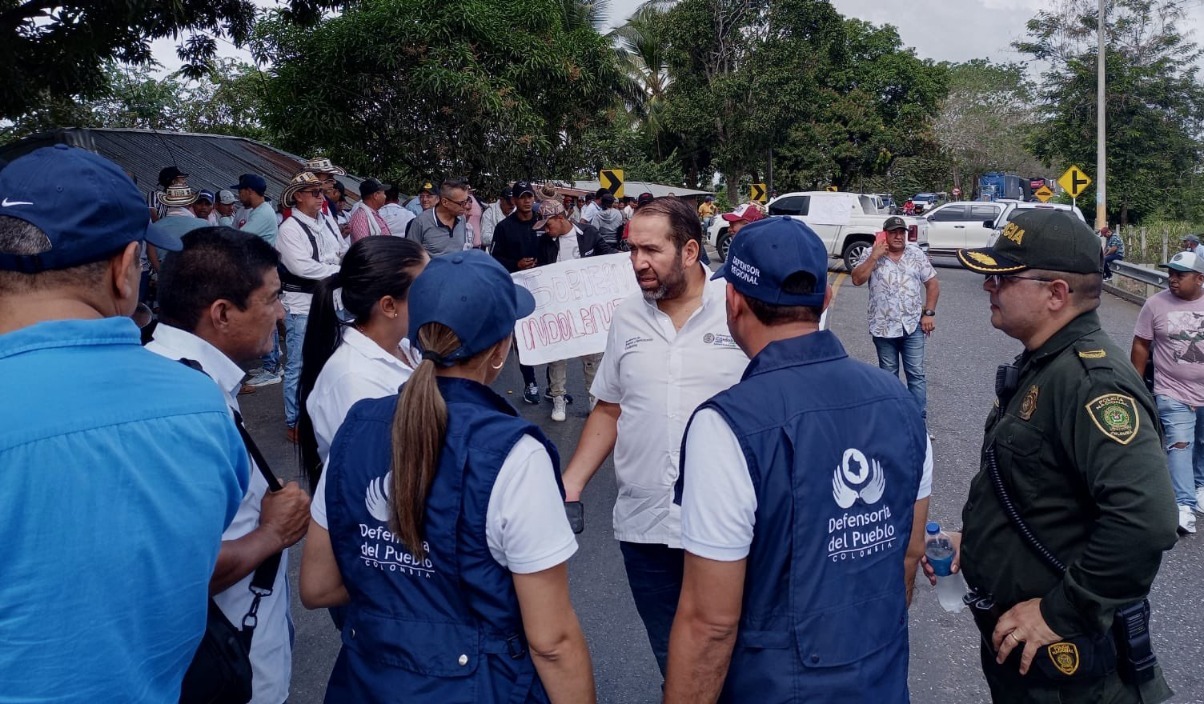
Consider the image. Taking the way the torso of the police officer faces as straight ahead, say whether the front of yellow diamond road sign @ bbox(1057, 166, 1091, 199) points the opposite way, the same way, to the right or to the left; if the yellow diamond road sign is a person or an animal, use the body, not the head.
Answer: to the left

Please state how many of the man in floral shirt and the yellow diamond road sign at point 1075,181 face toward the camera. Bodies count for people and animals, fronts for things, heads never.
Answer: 2

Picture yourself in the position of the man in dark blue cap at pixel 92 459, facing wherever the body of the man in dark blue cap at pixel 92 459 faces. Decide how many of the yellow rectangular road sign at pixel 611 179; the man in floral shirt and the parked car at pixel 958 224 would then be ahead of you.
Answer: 3

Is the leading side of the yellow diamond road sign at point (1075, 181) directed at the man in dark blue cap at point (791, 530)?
yes

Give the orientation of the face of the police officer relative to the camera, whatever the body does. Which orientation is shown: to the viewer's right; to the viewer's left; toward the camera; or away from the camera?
to the viewer's left

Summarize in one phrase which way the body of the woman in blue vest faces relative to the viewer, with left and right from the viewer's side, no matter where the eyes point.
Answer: facing away from the viewer and to the right of the viewer

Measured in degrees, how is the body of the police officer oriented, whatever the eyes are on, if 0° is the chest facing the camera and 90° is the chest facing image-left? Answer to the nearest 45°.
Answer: approximately 90°

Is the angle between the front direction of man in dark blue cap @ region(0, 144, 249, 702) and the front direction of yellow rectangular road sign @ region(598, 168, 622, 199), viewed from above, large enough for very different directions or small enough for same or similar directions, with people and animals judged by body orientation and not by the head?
very different directions

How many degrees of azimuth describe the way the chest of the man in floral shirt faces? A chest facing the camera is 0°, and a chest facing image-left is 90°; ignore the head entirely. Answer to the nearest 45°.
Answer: approximately 0°

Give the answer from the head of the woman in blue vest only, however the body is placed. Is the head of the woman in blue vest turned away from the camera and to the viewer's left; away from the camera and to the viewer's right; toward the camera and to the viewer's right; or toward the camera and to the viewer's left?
away from the camera and to the viewer's right

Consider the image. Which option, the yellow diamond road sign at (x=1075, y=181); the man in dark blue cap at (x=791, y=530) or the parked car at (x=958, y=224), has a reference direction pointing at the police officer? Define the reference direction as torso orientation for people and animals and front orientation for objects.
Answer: the yellow diamond road sign

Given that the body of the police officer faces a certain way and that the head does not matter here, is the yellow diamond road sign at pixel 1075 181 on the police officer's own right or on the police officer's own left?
on the police officer's own right

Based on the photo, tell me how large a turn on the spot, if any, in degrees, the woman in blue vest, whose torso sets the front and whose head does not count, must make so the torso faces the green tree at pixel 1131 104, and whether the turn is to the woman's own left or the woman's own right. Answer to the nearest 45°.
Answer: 0° — they already face it

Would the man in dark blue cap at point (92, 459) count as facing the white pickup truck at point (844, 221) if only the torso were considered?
yes

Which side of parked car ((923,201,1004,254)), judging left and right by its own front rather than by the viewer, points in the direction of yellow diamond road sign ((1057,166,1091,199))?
back
